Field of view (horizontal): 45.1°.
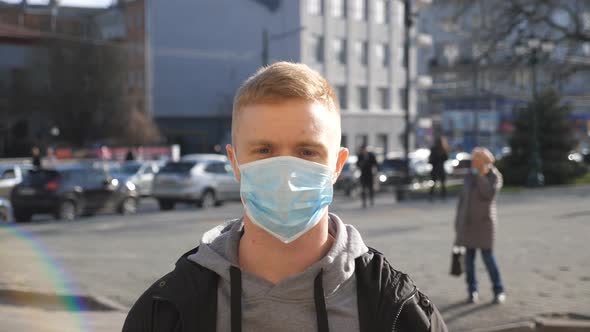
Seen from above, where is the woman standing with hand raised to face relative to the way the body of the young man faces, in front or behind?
behind

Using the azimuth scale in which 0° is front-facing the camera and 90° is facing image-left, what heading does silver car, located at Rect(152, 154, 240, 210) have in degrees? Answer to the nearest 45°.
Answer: approximately 225°

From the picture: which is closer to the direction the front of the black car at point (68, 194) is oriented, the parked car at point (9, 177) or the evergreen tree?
the evergreen tree

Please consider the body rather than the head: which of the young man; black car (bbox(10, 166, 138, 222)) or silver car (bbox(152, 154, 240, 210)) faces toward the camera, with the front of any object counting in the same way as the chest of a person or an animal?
the young man

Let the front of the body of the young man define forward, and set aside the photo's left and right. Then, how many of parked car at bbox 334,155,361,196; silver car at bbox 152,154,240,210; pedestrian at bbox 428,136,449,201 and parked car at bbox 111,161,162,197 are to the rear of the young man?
4

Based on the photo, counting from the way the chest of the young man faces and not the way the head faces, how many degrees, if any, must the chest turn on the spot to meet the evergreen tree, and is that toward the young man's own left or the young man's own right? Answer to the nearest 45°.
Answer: approximately 180°

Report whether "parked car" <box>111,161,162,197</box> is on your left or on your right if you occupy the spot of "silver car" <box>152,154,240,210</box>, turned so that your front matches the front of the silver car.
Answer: on your left

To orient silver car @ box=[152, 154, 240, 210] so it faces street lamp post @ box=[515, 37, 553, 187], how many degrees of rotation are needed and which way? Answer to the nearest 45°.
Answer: approximately 45° to its right

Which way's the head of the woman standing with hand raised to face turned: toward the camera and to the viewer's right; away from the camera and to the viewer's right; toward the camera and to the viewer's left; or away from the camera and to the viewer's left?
toward the camera and to the viewer's left

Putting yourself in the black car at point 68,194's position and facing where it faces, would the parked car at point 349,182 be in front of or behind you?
in front

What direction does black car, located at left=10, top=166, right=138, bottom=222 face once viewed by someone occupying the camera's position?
facing away from the viewer and to the right of the viewer

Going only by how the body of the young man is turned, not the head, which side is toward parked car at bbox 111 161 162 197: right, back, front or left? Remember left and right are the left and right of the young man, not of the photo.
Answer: back

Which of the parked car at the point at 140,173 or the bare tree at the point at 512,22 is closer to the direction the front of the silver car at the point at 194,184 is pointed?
the bare tree
